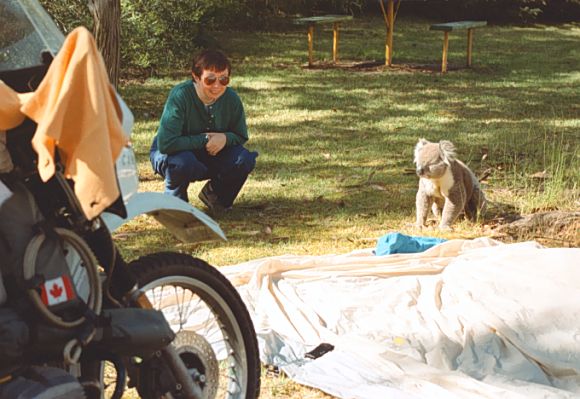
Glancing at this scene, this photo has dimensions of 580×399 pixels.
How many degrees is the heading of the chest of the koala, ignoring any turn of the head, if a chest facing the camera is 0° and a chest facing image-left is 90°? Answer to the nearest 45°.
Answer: approximately 45°

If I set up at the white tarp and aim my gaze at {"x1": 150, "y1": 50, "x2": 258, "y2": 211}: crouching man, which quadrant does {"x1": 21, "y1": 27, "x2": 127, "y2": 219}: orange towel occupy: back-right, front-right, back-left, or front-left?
back-left

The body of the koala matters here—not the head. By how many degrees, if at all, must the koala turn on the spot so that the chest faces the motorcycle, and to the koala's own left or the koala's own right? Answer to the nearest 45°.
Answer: approximately 45° to the koala's own left

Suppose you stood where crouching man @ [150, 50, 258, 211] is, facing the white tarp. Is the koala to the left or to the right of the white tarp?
left

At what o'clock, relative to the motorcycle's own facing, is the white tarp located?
The white tarp is roughly at 12 o'clock from the motorcycle.

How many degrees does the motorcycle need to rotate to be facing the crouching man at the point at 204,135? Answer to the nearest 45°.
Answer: approximately 45° to its left

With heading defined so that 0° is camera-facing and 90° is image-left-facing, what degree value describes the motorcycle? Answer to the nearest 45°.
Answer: approximately 225°
